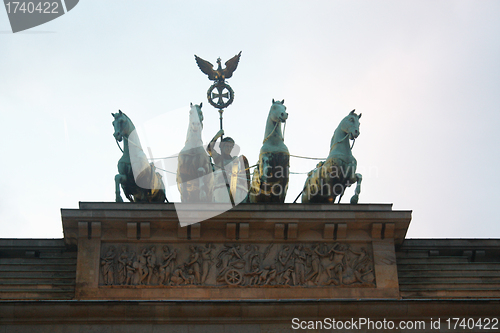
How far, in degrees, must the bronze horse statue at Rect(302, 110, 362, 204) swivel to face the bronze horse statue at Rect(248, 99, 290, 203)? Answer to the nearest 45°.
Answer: approximately 135° to its right

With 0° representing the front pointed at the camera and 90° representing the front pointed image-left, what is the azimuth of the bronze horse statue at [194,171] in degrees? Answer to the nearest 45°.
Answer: approximately 0°

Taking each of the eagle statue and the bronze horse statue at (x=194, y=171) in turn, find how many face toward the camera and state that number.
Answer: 2

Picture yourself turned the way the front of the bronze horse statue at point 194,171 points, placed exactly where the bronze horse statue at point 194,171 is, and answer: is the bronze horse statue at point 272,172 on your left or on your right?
on your left

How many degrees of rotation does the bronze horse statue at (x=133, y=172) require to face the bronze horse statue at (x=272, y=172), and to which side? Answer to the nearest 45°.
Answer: approximately 135° to its left

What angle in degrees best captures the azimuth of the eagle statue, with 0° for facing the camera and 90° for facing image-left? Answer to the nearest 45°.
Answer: approximately 0°

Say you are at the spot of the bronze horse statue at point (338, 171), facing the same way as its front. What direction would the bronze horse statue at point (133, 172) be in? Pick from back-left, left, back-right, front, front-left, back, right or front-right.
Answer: back-right

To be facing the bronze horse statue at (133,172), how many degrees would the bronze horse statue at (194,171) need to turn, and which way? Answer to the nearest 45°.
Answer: approximately 90° to its right

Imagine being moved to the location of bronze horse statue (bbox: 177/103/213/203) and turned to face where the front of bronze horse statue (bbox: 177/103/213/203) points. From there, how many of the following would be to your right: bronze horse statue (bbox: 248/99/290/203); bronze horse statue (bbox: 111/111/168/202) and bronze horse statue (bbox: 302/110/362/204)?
1
